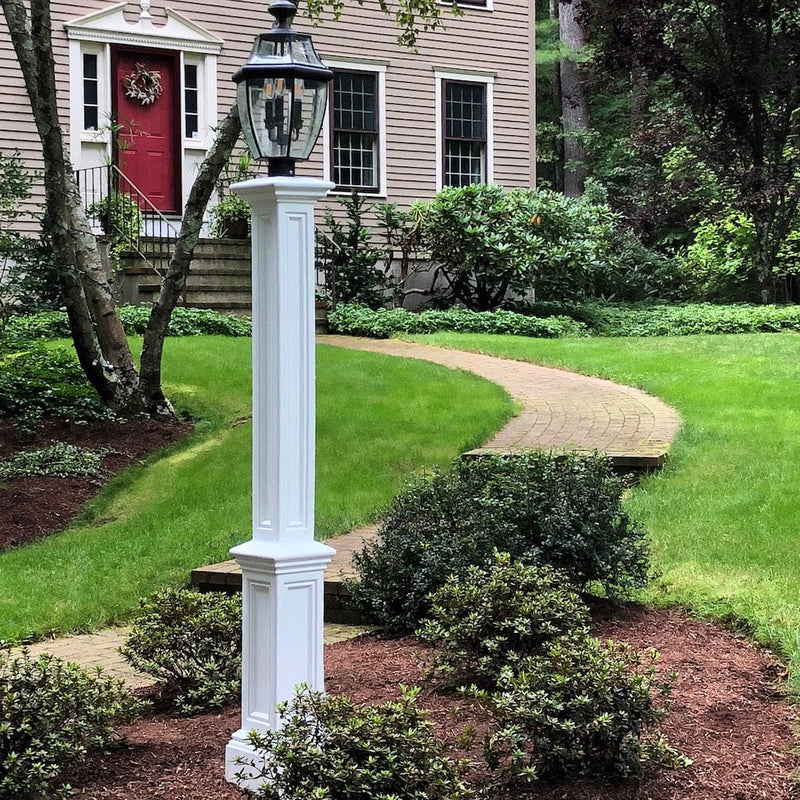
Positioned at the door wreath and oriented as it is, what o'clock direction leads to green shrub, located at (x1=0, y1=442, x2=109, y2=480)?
The green shrub is roughly at 12 o'clock from the door wreath.

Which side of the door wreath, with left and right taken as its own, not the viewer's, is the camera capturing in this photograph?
front

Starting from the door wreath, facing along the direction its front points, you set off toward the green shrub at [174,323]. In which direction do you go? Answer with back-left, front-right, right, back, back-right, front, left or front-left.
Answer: front

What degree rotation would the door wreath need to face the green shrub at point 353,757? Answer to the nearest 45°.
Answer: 0° — it already faces it

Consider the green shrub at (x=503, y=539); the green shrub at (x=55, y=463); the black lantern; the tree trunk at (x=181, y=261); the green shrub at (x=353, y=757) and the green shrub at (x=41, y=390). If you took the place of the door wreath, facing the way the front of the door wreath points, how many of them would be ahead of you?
6

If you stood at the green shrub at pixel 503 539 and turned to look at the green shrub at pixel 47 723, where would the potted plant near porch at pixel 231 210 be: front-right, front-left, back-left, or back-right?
back-right

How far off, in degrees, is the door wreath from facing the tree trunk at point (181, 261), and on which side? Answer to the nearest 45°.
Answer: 0° — it already faces it

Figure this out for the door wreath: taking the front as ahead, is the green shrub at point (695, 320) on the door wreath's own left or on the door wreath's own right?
on the door wreath's own left

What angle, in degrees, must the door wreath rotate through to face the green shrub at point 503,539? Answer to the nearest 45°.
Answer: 0° — it already faces it

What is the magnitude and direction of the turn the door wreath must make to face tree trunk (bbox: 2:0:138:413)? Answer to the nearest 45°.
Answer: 0° — it already faces it

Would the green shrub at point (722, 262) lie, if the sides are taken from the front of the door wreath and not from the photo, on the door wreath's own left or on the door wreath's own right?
on the door wreath's own left

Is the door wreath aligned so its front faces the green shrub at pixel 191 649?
yes

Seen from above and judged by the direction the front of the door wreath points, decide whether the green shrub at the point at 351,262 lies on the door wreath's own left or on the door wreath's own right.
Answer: on the door wreath's own left

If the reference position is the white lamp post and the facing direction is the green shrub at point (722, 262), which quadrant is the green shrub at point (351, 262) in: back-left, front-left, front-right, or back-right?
front-left

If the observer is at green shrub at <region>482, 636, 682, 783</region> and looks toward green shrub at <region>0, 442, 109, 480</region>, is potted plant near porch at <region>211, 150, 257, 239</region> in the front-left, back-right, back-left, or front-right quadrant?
front-right

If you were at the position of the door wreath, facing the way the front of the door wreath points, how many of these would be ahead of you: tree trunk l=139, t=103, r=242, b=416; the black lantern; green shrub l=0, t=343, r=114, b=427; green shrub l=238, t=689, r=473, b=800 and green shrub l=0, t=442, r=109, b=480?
5

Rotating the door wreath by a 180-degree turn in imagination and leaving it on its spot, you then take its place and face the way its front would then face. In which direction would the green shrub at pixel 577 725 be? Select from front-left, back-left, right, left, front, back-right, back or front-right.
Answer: back
